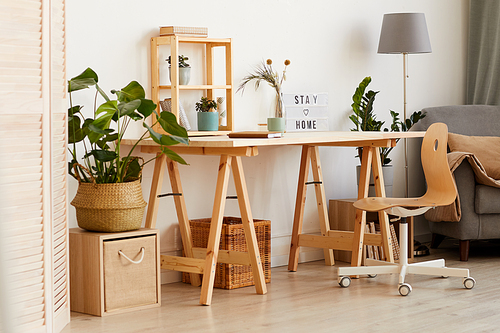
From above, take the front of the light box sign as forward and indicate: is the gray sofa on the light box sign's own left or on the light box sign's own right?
on the light box sign's own left

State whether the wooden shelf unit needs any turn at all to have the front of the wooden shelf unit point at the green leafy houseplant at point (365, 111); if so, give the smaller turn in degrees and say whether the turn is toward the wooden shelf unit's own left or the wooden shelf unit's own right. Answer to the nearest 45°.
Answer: approximately 90° to the wooden shelf unit's own left

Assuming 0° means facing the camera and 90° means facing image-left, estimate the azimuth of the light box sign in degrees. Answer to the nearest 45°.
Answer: approximately 0°

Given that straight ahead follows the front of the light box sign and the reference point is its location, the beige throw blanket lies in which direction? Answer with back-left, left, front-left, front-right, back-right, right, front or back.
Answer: left

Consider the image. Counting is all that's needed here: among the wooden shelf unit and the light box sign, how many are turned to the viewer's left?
0

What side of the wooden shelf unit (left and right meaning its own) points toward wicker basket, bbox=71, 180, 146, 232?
right

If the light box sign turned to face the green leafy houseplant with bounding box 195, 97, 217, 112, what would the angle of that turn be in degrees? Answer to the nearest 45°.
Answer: approximately 45° to its right

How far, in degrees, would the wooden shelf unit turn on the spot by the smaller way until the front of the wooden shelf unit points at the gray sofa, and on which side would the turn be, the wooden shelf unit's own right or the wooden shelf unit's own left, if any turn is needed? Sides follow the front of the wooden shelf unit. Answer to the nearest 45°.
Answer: approximately 45° to the wooden shelf unit's own left

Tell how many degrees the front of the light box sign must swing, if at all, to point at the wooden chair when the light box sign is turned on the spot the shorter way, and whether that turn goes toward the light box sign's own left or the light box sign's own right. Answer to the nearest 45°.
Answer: approximately 45° to the light box sign's own left

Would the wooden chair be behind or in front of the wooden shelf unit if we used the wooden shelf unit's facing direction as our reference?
in front

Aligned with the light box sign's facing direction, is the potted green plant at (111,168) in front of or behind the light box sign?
in front

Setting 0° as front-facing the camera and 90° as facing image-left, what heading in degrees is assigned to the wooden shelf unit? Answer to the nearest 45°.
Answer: approximately 315°
